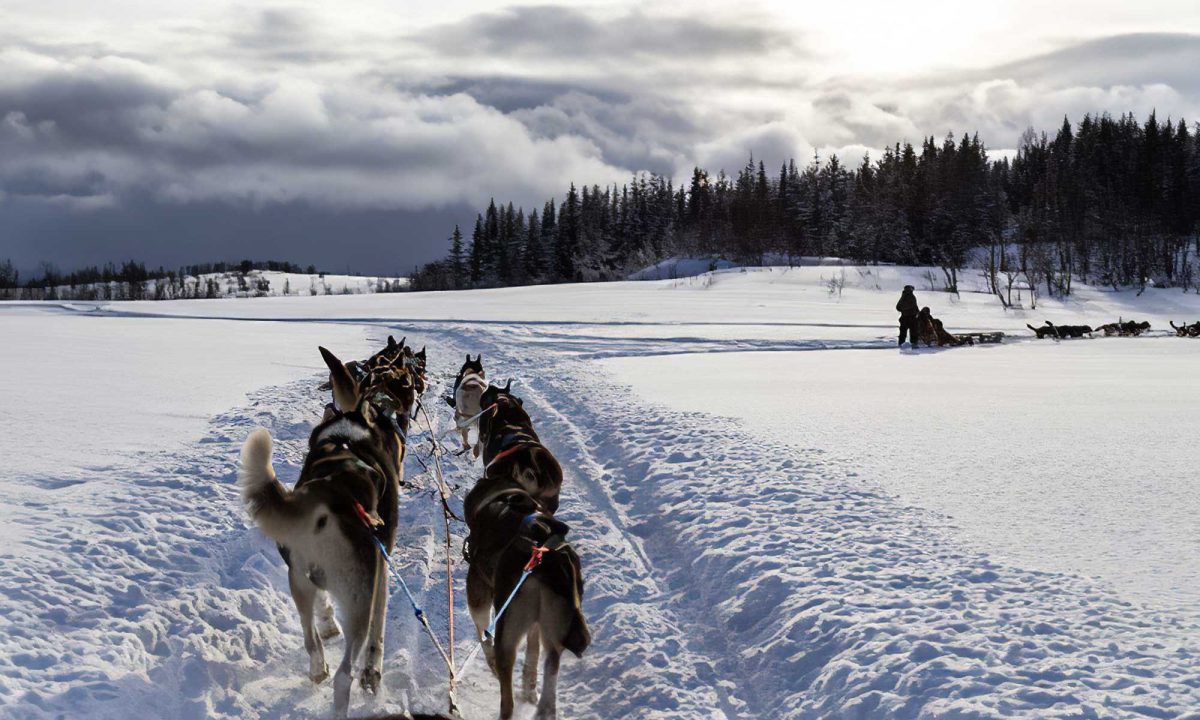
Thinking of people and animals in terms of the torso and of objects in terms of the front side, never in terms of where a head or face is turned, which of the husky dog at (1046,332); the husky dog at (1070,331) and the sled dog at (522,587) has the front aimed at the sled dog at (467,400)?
the sled dog at (522,587)

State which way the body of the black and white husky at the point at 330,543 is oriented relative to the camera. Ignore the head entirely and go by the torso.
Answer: away from the camera

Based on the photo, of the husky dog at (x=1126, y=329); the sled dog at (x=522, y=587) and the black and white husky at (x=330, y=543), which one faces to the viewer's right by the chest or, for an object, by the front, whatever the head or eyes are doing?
the husky dog

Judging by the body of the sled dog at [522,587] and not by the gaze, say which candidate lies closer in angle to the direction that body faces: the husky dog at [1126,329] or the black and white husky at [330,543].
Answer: the husky dog

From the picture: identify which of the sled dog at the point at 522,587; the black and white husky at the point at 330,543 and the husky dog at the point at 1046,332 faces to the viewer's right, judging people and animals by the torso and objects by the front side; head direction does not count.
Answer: the husky dog

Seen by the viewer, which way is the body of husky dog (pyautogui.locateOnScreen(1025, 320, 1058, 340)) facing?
to the viewer's right

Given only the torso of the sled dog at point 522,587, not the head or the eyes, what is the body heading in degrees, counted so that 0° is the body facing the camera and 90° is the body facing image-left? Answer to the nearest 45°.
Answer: approximately 180°

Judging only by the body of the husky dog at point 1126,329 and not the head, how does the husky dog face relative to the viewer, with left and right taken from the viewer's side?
facing to the right of the viewer

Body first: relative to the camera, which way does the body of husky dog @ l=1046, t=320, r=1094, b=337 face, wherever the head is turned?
to the viewer's right

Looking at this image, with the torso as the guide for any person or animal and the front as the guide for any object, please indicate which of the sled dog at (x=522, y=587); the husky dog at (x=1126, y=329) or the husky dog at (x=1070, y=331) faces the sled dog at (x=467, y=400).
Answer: the sled dog at (x=522, y=587)

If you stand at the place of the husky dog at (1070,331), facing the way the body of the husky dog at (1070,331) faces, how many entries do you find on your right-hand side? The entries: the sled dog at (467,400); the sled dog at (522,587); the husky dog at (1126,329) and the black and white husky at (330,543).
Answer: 3
